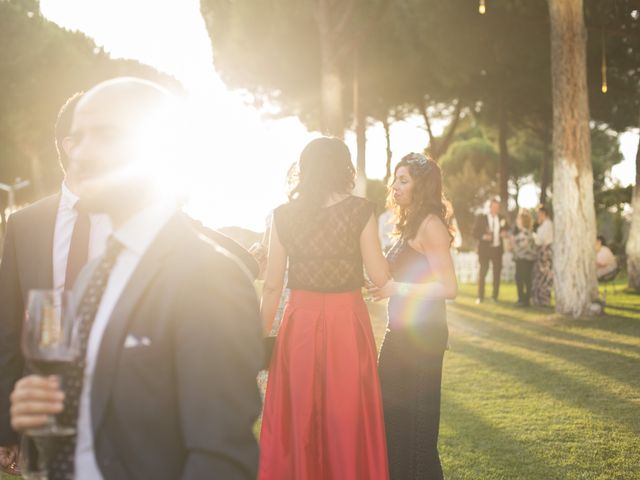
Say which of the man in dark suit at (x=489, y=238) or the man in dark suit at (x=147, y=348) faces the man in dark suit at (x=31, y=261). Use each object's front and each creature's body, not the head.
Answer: the man in dark suit at (x=489, y=238)

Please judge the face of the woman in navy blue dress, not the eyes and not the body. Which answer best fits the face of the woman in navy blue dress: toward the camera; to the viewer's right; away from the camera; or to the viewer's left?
to the viewer's left

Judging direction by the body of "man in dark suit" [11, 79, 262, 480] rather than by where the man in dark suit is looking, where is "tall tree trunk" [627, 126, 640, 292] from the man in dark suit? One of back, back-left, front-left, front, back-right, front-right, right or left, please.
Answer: back

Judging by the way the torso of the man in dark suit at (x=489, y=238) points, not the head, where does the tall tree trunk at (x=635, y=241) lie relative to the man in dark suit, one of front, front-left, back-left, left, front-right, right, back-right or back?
back-left

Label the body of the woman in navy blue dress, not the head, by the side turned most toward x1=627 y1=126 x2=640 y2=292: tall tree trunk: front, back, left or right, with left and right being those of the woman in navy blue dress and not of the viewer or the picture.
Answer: right

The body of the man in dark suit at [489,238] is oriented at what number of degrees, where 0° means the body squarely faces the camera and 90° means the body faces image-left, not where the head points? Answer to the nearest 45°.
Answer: approximately 0°

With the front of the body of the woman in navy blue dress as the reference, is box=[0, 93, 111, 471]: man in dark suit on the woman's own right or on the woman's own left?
on the woman's own left

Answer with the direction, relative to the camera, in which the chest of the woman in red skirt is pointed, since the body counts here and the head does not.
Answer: away from the camera

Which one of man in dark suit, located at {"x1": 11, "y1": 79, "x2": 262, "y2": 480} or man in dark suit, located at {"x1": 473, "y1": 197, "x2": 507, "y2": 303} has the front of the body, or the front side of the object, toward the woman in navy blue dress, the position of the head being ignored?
man in dark suit, located at {"x1": 473, "y1": 197, "x2": 507, "y2": 303}

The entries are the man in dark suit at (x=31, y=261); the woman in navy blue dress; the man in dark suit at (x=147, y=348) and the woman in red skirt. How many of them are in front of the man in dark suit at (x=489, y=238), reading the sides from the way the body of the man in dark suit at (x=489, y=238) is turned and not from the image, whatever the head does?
4

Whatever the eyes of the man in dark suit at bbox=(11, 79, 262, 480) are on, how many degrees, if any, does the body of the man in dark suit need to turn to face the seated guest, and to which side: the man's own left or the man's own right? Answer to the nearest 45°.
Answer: approximately 180°

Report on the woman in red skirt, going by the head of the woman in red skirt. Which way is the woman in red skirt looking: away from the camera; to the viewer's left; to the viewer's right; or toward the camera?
away from the camera

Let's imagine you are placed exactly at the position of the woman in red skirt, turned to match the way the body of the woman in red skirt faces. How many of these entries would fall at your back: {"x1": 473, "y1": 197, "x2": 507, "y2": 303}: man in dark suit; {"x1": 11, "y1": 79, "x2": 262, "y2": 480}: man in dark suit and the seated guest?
1

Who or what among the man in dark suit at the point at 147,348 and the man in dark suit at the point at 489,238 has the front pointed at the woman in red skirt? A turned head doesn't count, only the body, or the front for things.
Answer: the man in dark suit at the point at 489,238

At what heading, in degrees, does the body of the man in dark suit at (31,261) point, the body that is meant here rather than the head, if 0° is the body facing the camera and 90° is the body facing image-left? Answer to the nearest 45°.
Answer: approximately 315°

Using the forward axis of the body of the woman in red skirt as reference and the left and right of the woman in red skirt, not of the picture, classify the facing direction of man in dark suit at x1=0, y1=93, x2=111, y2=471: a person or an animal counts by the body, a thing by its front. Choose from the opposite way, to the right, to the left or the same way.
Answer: the opposite way
